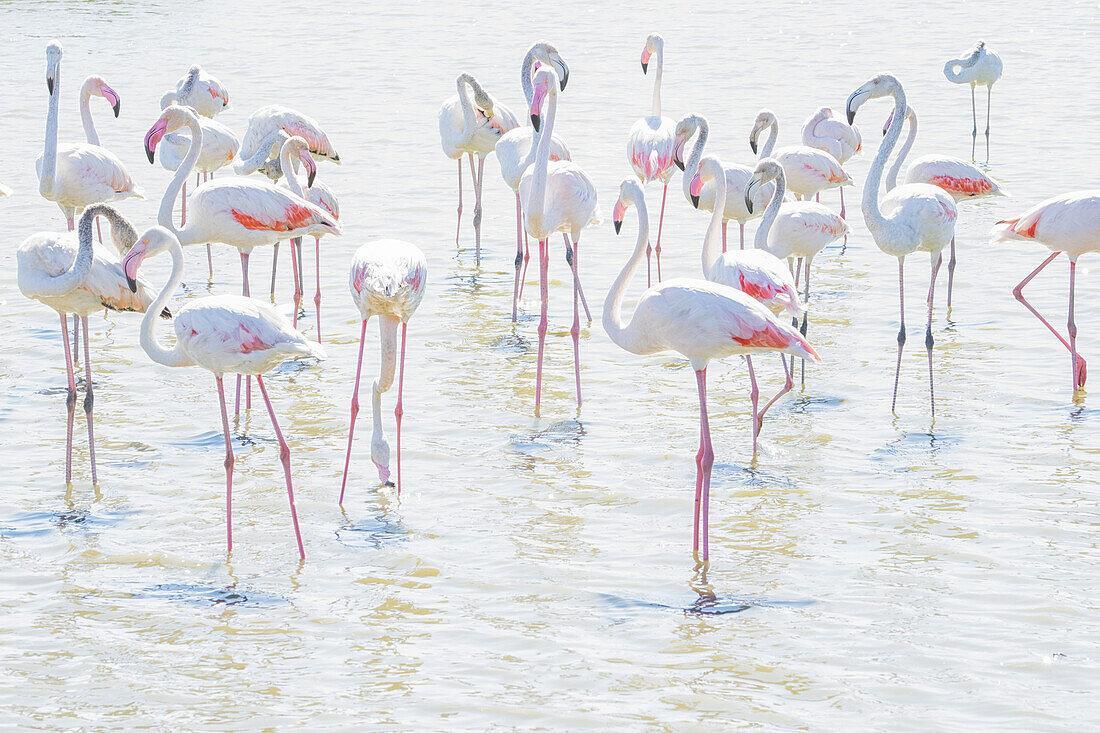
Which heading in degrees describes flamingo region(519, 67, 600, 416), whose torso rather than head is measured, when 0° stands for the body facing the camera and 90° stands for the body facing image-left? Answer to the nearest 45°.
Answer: approximately 45°

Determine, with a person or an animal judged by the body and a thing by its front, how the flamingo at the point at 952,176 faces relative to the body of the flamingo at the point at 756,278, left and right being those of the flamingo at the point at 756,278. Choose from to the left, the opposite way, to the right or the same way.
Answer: the same way

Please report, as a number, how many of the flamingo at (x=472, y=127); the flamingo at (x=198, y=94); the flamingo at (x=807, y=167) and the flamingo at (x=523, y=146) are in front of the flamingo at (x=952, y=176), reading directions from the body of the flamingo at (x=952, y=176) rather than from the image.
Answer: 4

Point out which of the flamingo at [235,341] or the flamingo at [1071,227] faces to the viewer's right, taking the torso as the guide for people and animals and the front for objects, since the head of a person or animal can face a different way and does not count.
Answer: the flamingo at [1071,227]

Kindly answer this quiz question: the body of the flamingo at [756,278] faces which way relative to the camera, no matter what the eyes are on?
to the viewer's left

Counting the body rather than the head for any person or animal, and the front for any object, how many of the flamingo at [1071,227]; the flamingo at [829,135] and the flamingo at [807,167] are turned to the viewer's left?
2

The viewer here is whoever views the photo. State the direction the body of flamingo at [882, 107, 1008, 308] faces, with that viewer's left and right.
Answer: facing to the left of the viewer

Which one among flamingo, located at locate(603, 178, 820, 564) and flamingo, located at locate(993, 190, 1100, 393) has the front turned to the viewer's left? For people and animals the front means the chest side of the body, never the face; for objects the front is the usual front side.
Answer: flamingo, located at locate(603, 178, 820, 564)

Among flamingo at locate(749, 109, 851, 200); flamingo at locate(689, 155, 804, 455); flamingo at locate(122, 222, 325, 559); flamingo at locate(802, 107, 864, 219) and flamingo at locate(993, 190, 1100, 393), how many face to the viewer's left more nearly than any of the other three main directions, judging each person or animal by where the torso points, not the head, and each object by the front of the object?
4

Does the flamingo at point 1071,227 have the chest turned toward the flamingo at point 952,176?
no

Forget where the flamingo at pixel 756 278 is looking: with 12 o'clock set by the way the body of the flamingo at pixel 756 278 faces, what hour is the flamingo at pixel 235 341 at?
the flamingo at pixel 235 341 is roughly at 11 o'clock from the flamingo at pixel 756 278.

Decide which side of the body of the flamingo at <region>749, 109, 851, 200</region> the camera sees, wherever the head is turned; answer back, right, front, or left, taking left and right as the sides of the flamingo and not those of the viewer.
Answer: left

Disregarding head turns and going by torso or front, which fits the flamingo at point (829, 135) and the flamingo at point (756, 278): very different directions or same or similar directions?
same or similar directions

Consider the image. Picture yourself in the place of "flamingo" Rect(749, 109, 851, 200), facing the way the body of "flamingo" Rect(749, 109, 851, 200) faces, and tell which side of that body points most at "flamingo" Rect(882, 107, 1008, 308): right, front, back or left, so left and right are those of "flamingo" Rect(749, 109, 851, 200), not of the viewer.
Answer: back

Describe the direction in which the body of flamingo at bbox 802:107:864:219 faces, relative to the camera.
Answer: to the viewer's left

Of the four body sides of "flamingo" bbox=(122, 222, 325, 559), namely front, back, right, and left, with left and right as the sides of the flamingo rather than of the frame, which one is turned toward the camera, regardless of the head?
left

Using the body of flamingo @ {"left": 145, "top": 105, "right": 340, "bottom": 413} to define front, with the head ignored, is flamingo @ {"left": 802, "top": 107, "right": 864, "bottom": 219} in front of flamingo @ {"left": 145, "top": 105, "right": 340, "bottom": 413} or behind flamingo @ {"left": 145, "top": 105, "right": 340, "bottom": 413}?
behind

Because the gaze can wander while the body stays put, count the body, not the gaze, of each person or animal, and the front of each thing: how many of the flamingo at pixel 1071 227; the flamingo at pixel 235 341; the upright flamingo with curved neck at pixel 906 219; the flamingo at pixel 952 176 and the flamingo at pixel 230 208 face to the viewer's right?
1

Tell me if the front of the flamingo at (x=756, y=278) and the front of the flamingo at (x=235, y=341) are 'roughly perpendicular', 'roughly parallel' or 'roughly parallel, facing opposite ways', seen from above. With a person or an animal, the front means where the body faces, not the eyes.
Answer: roughly parallel
